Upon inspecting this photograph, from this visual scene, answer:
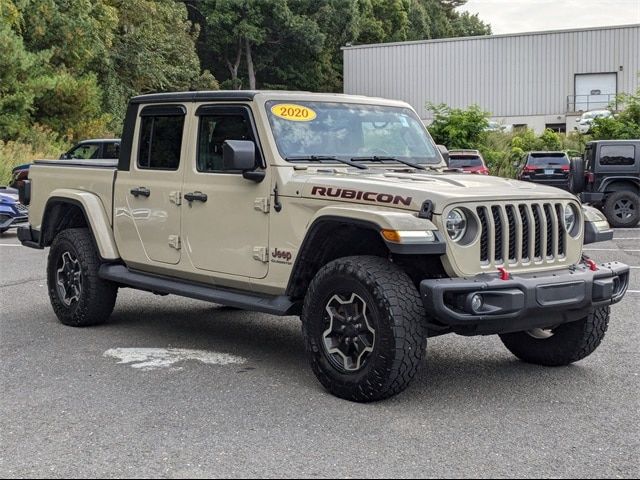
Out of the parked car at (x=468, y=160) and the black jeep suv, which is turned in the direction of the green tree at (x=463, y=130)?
the parked car

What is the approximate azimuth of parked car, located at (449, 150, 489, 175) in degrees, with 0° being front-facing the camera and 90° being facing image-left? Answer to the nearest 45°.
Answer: approximately 180°

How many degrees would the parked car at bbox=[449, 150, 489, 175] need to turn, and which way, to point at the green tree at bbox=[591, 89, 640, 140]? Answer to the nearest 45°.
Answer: approximately 45° to its right

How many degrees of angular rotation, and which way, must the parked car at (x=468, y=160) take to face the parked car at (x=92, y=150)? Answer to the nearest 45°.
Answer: approximately 135° to its left

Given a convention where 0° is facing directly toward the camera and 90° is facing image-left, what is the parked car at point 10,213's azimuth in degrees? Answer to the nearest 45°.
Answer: approximately 315°

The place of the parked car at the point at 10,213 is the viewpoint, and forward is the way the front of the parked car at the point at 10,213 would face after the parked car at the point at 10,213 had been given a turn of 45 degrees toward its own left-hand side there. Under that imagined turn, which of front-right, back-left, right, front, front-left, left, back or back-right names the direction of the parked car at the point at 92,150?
front-left

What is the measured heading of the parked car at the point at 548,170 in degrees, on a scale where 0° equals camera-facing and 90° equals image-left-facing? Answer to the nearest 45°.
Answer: approximately 180°

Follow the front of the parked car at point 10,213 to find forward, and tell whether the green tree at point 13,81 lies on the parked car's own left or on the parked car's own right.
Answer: on the parked car's own left

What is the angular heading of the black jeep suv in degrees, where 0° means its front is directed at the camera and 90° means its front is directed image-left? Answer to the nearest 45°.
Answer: approximately 270°

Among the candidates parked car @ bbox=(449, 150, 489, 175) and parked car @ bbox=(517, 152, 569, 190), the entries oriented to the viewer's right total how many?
0

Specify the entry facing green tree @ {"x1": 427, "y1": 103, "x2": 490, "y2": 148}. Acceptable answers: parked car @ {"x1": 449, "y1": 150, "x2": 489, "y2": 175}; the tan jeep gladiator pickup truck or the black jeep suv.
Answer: the parked car

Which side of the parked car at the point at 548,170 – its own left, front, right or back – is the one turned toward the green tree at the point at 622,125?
front

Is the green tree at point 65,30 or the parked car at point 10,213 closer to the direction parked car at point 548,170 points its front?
the green tree
